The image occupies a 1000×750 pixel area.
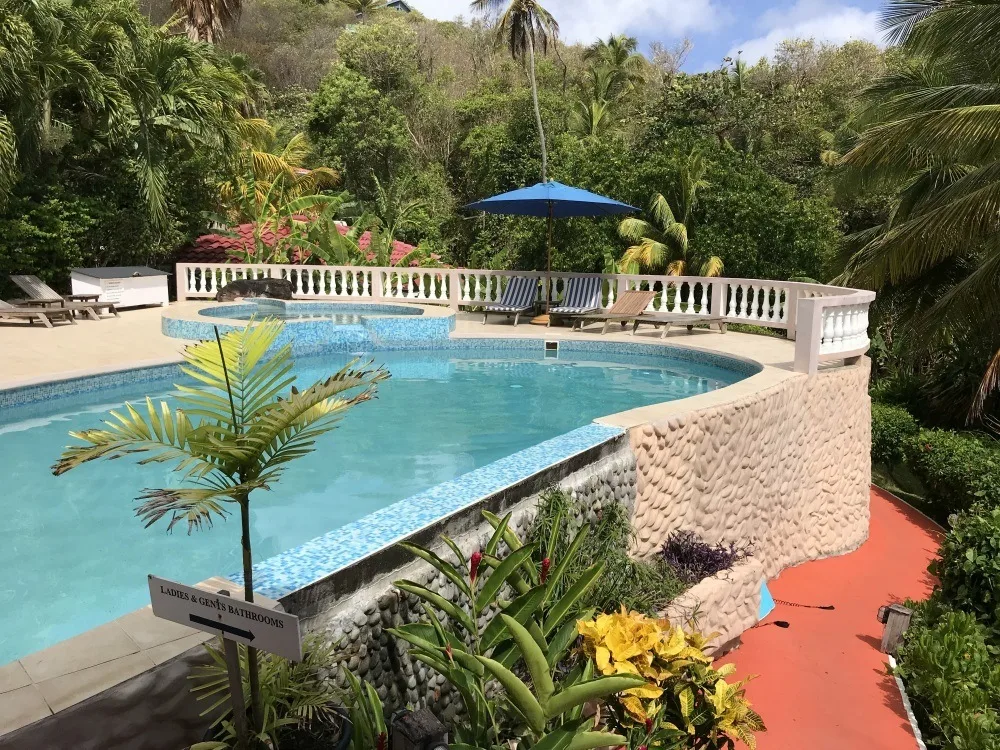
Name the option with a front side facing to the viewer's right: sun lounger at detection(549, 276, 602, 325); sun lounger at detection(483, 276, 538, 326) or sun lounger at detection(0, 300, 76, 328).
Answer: sun lounger at detection(0, 300, 76, 328)

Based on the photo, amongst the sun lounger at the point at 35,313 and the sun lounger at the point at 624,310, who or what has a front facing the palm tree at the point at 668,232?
the sun lounger at the point at 35,313

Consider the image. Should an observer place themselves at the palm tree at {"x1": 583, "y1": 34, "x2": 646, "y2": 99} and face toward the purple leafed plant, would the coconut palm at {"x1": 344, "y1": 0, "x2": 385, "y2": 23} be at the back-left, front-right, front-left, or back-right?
back-right

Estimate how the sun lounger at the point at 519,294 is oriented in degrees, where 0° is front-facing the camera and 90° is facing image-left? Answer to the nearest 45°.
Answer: approximately 45°

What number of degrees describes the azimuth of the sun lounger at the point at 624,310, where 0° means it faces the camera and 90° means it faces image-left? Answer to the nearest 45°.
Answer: approximately 45°

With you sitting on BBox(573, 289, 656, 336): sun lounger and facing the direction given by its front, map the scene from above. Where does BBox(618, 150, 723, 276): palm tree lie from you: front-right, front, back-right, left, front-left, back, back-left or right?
back-right

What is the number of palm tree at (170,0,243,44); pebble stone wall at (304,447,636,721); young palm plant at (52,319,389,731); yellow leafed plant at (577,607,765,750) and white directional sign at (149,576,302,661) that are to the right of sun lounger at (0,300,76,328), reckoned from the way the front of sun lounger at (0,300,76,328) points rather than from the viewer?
4

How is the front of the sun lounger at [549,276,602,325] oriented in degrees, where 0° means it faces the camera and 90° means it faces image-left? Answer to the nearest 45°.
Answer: approximately 45°
